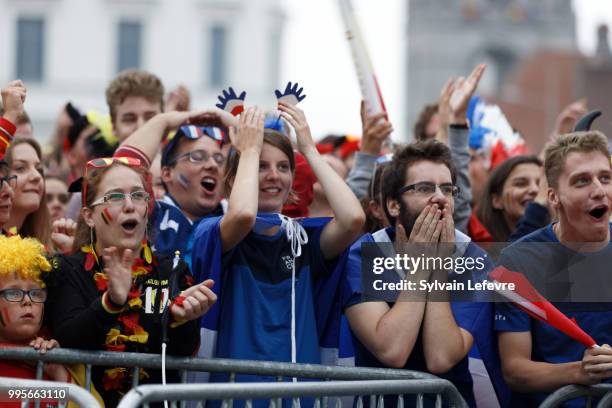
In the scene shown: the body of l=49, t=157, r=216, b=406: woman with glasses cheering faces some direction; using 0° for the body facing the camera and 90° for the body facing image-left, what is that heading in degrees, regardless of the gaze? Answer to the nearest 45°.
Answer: approximately 315°

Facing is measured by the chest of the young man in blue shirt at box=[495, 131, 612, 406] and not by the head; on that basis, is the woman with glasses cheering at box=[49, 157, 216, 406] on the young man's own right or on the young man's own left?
on the young man's own right

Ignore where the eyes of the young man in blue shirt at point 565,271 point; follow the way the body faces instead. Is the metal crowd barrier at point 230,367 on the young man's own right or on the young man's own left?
on the young man's own right
